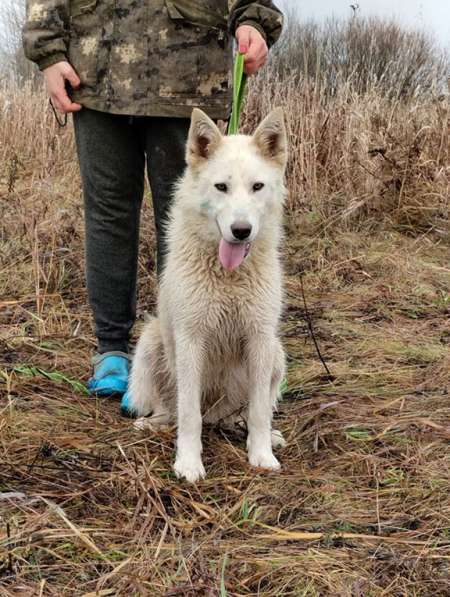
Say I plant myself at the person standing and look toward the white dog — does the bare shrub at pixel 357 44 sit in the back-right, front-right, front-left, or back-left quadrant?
back-left

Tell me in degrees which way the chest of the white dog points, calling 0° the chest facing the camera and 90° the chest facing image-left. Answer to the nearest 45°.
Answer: approximately 0°

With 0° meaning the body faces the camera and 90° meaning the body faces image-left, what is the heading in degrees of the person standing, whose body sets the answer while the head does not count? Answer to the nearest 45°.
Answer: approximately 0°

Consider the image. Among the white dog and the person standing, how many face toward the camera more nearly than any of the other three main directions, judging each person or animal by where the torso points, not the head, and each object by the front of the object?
2

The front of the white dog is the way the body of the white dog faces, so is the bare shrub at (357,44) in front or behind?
behind

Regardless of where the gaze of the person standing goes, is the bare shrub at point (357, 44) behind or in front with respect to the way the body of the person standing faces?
behind
